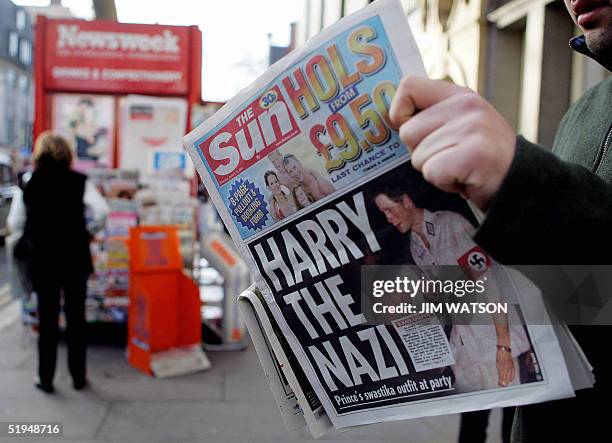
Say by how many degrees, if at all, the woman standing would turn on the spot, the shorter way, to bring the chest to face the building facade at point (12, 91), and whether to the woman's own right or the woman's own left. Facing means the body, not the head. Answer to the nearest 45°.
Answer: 0° — they already face it

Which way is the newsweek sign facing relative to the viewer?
toward the camera

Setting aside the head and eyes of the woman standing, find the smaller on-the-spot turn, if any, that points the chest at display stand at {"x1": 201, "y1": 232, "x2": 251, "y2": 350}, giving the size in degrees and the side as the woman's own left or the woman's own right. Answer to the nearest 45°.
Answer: approximately 45° to the woman's own right

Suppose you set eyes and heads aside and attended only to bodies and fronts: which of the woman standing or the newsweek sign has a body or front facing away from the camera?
the woman standing

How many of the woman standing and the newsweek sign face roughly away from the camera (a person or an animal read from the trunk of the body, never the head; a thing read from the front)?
1

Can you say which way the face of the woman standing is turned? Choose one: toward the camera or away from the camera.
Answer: away from the camera

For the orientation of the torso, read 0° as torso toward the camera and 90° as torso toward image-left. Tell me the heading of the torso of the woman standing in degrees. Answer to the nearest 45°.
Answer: approximately 180°

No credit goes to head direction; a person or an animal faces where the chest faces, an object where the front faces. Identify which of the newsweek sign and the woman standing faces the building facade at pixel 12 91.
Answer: the woman standing

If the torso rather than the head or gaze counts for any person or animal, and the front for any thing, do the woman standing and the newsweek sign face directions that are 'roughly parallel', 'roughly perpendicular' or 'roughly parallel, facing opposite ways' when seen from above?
roughly parallel, facing opposite ways
